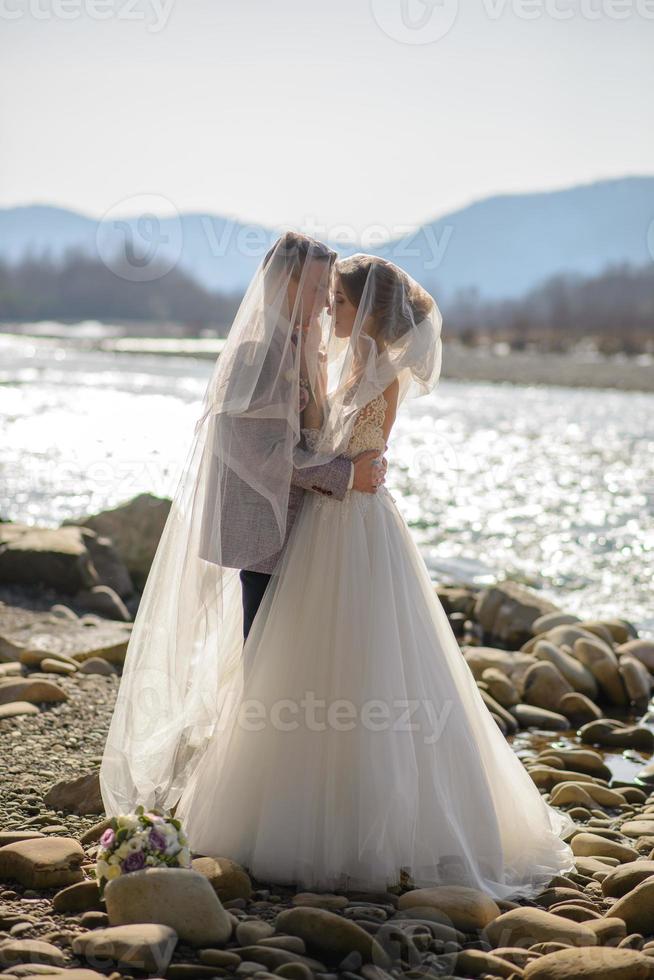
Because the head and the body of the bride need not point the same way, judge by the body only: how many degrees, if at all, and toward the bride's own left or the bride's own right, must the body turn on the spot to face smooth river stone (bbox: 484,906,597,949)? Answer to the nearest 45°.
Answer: approximately 135° to the bride's own left

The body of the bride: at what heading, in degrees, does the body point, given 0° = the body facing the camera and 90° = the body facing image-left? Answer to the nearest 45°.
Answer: approximately 90°

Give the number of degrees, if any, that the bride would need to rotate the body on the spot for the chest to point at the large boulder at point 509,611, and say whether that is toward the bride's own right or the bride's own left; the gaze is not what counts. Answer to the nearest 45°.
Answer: approximately 90° to the bride's own right

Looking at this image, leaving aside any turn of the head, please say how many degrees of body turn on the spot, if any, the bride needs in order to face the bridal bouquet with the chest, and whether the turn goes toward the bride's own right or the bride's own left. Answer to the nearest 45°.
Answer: approximately 45° to the bride's own left

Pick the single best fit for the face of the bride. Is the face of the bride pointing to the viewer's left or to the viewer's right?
to the viewer's left

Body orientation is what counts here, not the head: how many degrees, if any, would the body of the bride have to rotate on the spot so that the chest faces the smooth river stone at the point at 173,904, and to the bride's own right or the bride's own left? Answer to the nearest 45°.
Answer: approximately 90° to the bride's own left

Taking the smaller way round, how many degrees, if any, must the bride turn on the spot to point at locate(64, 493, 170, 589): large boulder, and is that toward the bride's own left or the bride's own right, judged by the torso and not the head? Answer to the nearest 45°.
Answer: approximately 90° to the bride's own right

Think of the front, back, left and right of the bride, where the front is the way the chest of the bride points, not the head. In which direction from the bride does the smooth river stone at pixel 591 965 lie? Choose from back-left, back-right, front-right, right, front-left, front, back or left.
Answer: back-left
